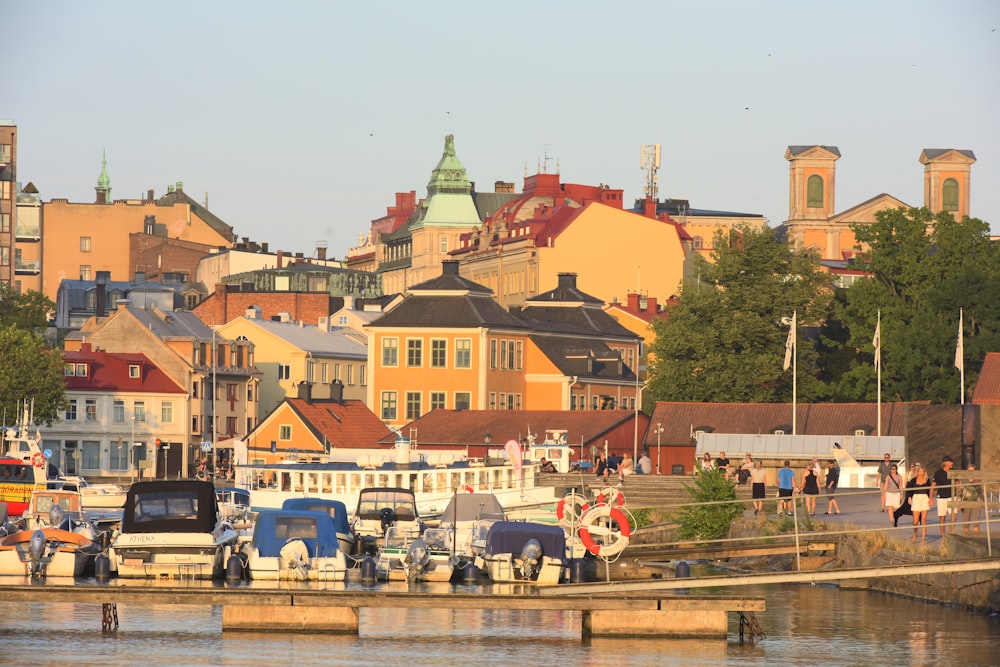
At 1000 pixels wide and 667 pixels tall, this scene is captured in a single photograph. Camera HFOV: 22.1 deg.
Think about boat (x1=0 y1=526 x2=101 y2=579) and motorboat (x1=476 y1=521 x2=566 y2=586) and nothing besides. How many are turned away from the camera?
2

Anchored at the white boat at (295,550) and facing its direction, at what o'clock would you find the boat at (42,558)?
The boat is roughly at 9 o'clock from the white boat.

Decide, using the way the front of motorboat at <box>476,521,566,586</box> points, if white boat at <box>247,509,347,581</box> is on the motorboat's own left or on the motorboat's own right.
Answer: on the motorboat's own left

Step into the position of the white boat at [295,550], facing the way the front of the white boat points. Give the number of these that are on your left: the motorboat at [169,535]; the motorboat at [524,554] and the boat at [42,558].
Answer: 2

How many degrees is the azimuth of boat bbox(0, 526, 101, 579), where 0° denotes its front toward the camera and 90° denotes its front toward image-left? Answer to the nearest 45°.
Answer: approximately 180°

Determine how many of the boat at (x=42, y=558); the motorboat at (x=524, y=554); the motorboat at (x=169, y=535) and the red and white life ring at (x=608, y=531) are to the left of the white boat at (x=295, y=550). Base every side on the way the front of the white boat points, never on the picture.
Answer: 2

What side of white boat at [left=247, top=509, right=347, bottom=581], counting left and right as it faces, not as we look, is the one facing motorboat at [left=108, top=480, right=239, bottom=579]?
left

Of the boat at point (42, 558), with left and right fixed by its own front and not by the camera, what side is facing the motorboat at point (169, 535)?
right

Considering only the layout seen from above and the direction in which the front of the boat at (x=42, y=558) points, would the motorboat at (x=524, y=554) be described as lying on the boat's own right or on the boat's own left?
on the boat's own right

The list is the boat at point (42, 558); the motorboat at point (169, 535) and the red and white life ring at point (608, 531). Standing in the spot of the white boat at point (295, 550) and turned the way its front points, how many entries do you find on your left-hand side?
2

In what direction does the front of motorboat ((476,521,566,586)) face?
away from the camera

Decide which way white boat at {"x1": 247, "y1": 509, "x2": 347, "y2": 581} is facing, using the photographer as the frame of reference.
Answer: facing away from the viewer

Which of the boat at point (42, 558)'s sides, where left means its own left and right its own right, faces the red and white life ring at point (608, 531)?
right

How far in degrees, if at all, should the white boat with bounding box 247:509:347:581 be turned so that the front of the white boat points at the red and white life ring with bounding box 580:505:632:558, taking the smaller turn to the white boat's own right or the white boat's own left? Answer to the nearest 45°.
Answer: approximately 90° to the white boat's own right
